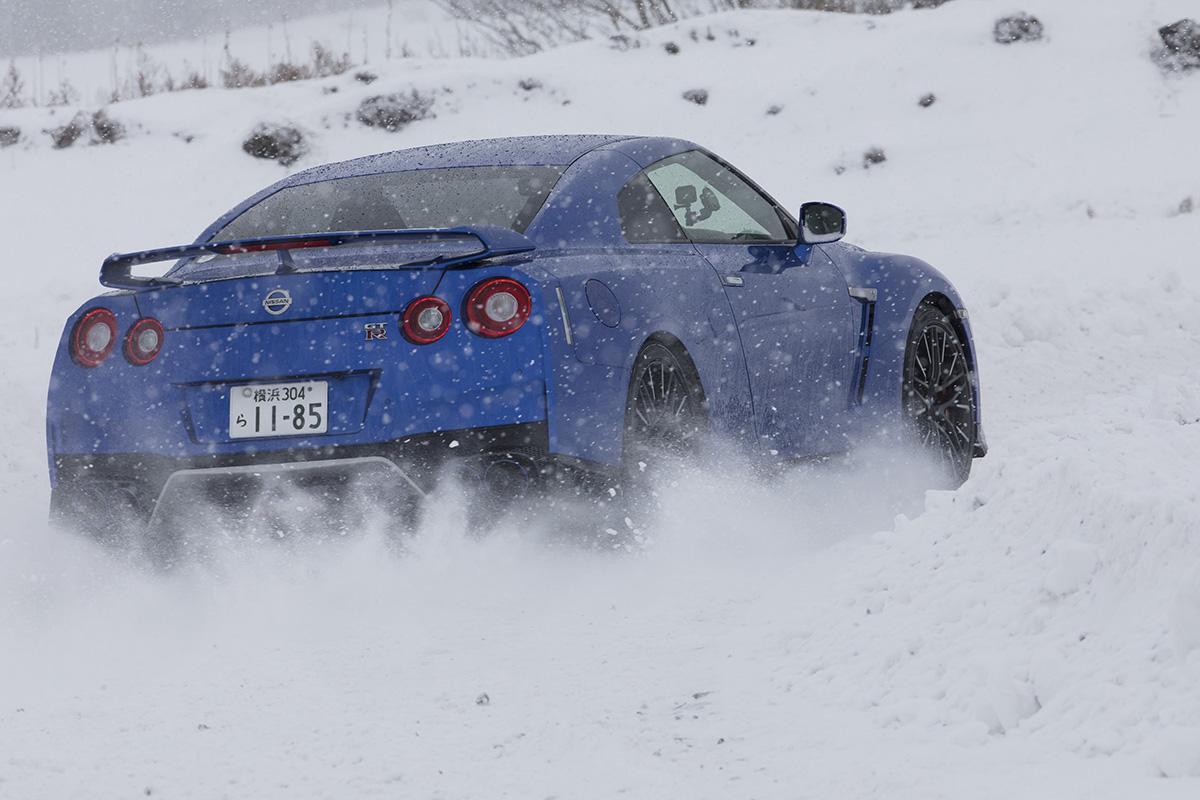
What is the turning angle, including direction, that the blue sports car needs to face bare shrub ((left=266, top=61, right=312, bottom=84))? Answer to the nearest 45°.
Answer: approximately 45° to its left

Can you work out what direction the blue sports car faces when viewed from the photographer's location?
facing away from the viewer and to the right of the viewer

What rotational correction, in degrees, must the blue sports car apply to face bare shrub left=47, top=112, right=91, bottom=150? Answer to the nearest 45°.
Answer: approximately 45° to its left

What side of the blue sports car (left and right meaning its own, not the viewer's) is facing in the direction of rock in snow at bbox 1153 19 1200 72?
front

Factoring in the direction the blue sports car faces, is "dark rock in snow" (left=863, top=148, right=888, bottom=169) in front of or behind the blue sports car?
in front

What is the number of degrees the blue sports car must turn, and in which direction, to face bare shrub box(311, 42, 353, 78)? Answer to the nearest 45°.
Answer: approximately 45° to its left

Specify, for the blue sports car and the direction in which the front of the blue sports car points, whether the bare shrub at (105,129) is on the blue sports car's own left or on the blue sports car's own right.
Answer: on the blue sports car's own left

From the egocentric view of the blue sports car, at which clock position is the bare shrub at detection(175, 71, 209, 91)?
The bare shrub is roughly at 10 o'clock from the blue sports car.

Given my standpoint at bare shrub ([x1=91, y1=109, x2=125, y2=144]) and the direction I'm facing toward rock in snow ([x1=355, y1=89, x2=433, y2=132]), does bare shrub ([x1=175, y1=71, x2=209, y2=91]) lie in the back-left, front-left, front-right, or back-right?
front-left

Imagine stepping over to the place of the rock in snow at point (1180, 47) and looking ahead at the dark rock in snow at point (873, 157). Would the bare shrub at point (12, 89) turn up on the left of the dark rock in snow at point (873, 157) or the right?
right

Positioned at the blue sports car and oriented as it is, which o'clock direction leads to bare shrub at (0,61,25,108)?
The bare shrub is roughly at 10 o'clock from the blue sports car.

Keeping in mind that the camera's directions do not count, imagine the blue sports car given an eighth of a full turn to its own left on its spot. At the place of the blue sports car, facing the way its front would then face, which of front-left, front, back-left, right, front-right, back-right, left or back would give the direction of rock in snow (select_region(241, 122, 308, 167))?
front

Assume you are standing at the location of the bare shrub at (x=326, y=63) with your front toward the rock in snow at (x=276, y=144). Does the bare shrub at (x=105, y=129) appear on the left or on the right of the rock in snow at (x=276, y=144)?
right

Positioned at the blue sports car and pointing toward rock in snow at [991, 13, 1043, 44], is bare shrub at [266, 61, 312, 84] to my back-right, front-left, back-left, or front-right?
front-left
